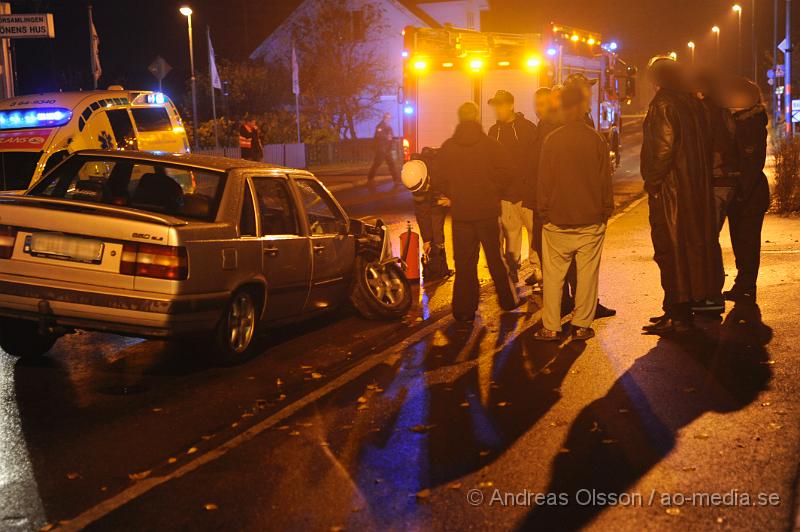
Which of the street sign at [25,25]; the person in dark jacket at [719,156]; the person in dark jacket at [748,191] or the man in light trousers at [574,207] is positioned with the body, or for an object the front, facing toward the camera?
the street sign

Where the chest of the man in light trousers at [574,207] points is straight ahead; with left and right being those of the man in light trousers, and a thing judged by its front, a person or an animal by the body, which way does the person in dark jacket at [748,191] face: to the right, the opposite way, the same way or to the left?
to the left

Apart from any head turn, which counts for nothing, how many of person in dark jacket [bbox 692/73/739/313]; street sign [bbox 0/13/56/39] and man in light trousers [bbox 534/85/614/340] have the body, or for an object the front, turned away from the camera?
1

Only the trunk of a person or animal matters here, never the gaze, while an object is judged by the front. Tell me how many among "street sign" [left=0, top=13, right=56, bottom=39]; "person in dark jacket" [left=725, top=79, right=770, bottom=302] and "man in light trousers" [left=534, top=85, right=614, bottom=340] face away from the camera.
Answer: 1

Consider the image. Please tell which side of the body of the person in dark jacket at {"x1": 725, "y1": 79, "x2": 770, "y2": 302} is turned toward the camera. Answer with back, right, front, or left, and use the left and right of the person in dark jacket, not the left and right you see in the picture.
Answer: left

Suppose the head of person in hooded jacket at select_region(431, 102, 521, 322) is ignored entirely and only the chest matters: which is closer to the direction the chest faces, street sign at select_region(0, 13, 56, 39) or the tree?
the tree

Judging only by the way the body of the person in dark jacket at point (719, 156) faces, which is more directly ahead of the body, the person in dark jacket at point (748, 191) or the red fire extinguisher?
the red fire extinguisher

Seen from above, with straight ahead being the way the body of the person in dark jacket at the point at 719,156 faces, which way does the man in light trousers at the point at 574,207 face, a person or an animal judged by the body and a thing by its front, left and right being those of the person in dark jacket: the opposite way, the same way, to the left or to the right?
to the right

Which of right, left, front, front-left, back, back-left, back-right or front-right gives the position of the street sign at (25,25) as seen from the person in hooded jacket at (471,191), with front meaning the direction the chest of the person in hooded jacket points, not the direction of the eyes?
front-left

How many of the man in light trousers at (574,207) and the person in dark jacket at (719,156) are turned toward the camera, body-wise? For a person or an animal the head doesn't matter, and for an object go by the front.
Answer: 0

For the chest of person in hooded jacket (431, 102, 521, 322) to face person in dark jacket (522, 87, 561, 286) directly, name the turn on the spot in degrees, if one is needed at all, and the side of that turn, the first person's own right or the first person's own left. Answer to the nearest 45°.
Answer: approximately 45° to the first person's own right

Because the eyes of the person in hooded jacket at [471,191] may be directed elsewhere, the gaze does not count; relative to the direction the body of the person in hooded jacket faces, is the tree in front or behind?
in front

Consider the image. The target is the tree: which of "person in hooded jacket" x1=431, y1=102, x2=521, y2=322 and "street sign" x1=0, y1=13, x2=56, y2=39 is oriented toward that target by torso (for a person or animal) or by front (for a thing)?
the person in hooded jacket

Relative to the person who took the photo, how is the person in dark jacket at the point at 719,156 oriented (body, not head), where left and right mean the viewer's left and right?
facing to the left of the viewer

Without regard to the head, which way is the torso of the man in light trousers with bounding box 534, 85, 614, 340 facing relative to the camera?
away from the camera

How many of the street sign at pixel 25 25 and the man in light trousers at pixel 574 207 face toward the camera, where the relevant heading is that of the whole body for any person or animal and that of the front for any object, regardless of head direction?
1

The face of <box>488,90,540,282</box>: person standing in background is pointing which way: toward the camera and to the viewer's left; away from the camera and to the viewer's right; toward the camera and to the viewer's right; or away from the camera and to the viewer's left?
toward the camera and to the viewer's left

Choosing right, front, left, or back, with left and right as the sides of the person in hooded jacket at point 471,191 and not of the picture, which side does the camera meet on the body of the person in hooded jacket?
back
